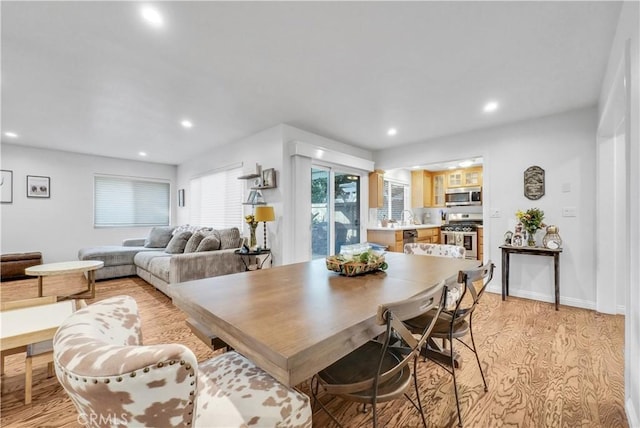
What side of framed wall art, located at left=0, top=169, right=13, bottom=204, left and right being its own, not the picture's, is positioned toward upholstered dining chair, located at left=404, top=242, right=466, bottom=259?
front

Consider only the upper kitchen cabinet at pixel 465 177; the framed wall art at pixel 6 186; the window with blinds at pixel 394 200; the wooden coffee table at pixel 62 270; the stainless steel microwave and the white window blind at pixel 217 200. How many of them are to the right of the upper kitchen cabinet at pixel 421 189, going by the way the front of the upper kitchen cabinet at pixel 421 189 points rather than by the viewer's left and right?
4

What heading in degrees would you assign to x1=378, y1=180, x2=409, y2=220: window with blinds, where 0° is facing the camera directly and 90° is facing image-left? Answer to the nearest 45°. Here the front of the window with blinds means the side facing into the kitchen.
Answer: approximately 315°

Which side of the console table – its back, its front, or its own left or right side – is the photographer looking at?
front

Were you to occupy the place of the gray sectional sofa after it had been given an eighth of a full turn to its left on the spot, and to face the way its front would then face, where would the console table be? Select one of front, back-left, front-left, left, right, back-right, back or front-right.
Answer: front-left

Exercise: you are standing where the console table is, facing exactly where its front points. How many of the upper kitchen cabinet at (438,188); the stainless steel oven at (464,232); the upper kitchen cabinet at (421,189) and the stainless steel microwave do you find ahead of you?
0

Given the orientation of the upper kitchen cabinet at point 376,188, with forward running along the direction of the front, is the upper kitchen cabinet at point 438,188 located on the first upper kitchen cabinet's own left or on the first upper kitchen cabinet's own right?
on the first upper kitchen cabinet's own left

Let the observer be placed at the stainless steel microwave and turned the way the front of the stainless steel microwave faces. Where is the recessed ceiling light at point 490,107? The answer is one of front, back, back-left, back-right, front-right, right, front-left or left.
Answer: front

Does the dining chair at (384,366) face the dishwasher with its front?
no

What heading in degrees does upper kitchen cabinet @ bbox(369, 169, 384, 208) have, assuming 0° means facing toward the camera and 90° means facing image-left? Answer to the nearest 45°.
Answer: approximately 315°

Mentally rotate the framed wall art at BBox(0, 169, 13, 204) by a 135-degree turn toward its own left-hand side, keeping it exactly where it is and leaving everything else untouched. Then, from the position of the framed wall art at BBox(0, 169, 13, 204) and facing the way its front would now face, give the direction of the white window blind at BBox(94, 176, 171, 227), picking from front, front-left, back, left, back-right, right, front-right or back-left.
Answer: front-right

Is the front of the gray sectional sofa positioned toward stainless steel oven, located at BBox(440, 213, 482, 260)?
no

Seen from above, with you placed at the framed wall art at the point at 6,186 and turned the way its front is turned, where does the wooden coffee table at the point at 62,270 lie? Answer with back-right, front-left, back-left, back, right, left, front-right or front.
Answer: front

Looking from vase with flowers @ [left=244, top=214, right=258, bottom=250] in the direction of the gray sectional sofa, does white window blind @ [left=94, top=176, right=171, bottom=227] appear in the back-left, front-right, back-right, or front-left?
front-right

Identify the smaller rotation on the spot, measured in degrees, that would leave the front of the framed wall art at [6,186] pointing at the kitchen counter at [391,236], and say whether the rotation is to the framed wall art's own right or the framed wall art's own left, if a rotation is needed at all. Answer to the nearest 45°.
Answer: approximately 45° to the framed wall art's own left

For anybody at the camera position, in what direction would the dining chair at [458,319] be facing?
facing away from the viewer and to the left of the viewer

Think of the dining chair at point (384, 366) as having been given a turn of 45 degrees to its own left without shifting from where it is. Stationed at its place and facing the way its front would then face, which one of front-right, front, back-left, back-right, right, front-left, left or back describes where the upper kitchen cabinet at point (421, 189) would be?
right

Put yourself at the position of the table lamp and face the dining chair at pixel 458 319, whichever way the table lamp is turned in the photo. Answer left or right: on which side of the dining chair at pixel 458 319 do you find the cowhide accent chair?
right

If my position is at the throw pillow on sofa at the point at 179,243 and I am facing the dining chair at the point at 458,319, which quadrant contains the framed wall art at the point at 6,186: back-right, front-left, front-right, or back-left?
back-right

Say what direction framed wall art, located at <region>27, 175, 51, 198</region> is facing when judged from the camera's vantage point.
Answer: facing the viewer
